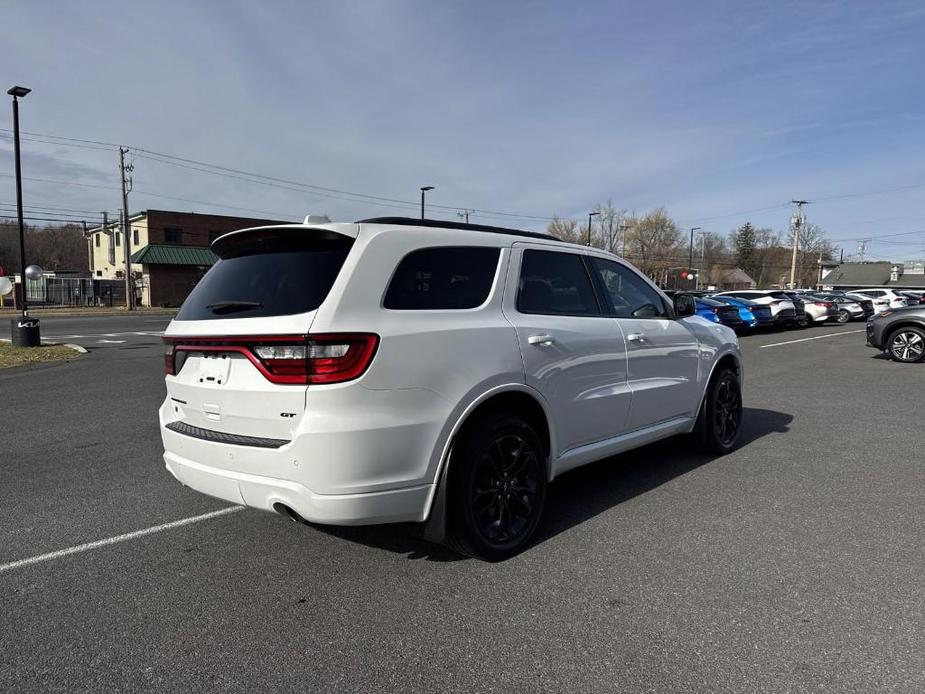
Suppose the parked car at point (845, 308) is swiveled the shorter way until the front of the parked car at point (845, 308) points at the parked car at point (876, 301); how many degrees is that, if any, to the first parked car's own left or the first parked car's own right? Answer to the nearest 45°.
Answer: approximately 45° to the first parked car's own right

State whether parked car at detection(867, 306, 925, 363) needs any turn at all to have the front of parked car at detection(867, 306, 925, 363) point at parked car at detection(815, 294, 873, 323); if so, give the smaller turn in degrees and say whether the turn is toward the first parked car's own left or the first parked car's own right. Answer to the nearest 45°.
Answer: approximately 135° to the first parked car's own right

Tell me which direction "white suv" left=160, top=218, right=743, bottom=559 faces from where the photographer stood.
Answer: facing away from the viewer and to the right of the viewer

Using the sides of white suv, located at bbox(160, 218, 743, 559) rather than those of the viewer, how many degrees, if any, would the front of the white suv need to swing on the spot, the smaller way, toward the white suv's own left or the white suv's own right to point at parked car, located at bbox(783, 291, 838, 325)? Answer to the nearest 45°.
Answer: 0° — it already faces it

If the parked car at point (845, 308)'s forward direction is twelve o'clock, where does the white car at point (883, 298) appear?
The white car is roughly at 2 o'clock from the parked car.

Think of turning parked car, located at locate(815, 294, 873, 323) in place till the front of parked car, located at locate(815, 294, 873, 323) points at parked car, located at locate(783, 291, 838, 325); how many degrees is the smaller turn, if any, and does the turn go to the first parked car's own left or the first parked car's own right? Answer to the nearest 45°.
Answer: approximately 135° to the first parked car's own left

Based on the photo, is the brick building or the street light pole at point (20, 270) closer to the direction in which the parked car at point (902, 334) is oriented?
the street light pole

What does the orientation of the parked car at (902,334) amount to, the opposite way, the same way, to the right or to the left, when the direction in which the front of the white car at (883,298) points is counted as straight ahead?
to the left

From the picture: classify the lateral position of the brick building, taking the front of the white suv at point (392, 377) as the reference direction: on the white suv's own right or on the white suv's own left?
on the white suv's own left

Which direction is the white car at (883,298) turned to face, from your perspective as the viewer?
facing away from the viewer and to the left of the viewer

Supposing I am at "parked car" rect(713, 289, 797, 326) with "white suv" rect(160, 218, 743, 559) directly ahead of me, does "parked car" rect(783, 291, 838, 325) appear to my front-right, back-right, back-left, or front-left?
back-left

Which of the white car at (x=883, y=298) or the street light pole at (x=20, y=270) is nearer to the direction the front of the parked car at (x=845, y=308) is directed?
the white car

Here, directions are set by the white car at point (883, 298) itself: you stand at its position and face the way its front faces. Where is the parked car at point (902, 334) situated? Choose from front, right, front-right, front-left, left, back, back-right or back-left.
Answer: back-left

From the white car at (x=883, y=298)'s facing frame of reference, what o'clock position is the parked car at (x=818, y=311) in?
The parked car is roughly at 8 o'clock from the white car.

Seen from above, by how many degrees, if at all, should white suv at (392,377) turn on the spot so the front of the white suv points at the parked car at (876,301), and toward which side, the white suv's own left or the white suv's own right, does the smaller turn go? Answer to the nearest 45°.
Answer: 0° — it already faces it
